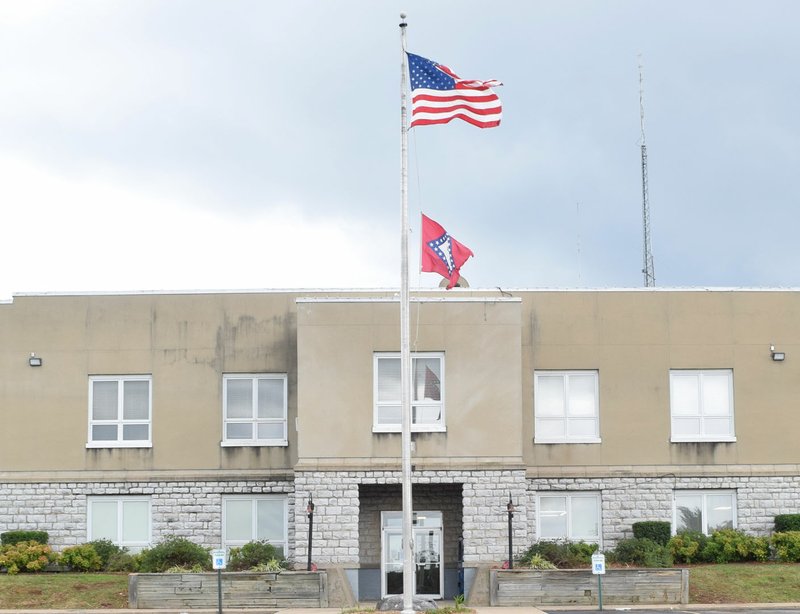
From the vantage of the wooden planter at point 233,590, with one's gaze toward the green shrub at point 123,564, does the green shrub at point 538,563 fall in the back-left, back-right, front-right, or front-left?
back-right

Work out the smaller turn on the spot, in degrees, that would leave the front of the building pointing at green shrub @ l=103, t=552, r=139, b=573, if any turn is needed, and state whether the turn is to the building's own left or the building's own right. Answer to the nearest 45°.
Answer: approximately 90° to the building's own right

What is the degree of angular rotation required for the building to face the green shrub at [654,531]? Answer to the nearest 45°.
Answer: approximately 90° to its left

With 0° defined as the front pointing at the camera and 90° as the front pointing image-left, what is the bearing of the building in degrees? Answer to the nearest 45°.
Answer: approximately 0°

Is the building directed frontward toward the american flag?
yes

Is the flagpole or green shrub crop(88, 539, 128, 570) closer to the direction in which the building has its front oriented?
the flagpole

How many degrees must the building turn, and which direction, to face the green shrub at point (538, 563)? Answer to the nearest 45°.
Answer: approximately 45° to its left
